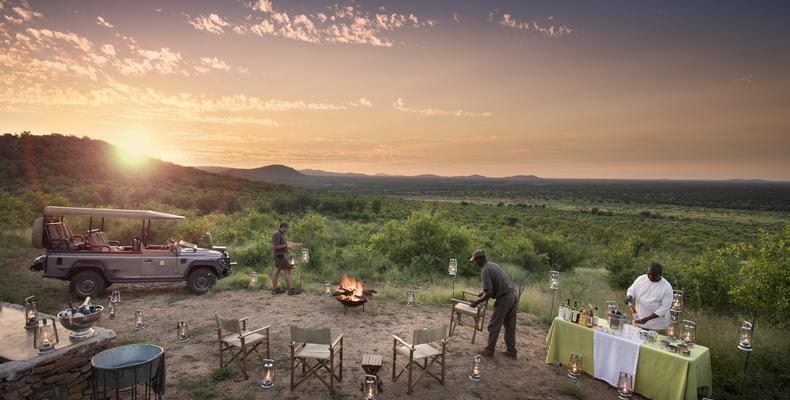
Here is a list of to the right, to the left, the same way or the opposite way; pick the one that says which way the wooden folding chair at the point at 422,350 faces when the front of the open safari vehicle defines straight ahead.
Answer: to the left

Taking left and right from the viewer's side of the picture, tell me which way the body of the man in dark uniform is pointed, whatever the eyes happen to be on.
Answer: facing to the left of the viewer

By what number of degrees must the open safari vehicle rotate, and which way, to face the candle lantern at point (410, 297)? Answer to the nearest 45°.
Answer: approximately 45° to its right

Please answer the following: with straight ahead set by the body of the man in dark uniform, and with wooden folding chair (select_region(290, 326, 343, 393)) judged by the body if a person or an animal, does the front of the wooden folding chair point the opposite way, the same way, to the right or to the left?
to the right

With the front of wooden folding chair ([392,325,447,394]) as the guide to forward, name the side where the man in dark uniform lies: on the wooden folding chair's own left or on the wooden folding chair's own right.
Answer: on the wooden folding chair's own right

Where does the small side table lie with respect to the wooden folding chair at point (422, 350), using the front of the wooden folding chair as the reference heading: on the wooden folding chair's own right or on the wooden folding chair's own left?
on the wooden folding chair's own left

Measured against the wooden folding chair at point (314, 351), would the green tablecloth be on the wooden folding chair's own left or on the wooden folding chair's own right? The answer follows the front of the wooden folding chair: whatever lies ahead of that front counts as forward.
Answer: on the wooden folding chair's own right

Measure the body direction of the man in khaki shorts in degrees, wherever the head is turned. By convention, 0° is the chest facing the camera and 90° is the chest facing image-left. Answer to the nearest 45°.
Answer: approximately 270°

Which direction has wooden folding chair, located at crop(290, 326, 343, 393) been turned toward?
away from the camera

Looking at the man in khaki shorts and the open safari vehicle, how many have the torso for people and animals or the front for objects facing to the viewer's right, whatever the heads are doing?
2

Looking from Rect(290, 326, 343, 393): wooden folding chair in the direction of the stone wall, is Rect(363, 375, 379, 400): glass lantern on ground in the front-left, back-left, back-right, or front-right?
back-left

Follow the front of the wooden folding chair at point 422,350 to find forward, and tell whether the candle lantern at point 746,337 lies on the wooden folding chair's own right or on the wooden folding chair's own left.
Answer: on the wooden folding chair's own right

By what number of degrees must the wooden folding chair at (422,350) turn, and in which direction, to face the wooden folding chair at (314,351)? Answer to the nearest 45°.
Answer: approximately 45° to its left
